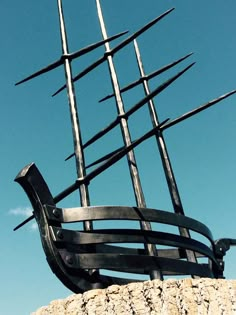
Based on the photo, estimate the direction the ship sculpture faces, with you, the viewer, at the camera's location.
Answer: facing the viewer and to the left of the viewer
